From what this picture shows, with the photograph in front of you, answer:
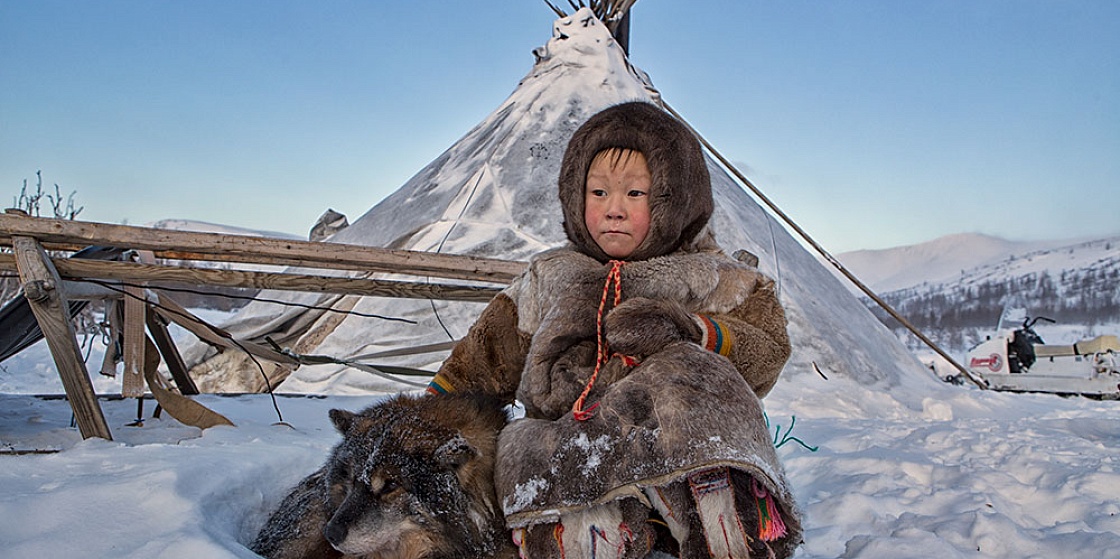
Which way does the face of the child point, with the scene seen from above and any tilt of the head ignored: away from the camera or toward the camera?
toward the camera

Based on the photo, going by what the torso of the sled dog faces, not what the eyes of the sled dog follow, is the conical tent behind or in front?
behind

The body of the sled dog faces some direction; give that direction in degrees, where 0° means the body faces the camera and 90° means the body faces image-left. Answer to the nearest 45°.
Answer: approximately 45°

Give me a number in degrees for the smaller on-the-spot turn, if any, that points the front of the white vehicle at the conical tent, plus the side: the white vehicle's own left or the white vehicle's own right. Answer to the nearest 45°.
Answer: approximately 45° to the white vehicle's own left

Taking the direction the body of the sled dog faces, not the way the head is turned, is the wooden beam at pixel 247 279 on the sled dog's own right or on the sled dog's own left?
on the sled dog's own right

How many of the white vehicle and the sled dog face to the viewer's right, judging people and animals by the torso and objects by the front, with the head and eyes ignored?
0

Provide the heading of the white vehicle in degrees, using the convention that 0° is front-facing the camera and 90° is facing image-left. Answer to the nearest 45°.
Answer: approximately 90°
